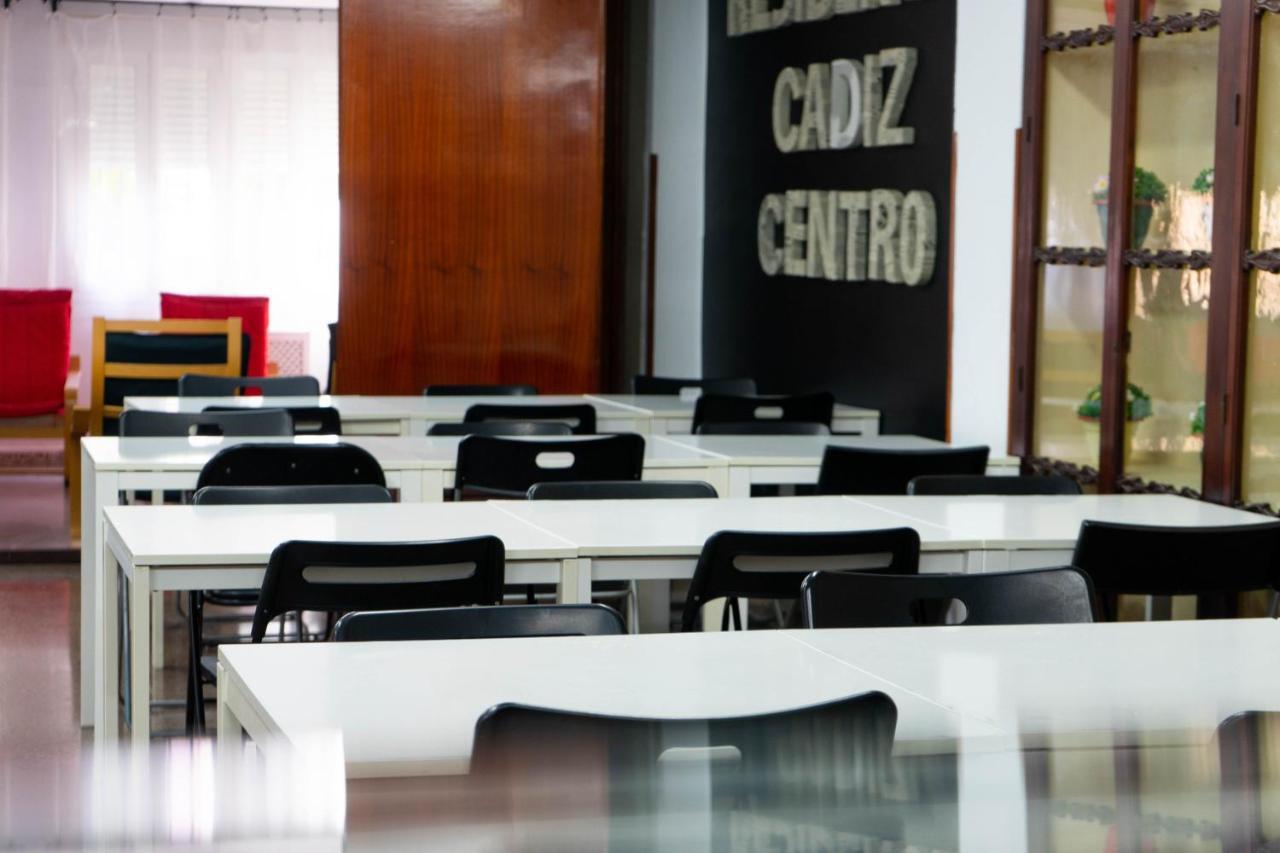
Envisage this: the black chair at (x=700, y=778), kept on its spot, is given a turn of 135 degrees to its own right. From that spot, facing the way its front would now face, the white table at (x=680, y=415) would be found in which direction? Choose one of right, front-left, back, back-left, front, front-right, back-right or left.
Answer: back-left

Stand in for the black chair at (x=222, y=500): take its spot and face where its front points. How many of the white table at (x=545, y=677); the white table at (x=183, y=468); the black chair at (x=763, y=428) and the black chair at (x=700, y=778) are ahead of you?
2

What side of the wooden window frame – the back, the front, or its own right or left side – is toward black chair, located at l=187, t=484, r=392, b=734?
front

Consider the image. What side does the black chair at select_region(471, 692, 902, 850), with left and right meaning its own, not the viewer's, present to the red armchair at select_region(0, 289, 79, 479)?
front

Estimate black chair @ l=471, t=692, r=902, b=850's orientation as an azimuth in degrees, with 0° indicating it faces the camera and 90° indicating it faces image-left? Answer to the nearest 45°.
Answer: approximately 180°

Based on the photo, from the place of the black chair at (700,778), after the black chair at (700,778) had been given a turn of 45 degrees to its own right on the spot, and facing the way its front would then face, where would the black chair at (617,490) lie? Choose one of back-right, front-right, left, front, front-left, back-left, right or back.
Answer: front-left

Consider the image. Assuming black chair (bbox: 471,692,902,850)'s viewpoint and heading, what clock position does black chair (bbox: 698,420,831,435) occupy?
black chair (bbox: 698,420,831,435) is roughly at 12 o'clock from black chair (bbox: 471,692,902,850).

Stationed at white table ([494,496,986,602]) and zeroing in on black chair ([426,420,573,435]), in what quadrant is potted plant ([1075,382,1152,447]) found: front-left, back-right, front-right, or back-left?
front-right

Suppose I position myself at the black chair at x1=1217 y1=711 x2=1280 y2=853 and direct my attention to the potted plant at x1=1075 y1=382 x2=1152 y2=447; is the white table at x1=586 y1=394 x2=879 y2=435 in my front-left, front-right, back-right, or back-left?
front-left

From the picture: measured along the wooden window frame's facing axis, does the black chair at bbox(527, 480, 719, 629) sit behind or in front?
in front

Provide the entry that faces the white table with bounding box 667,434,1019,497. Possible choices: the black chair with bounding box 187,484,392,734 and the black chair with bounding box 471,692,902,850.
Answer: the black chair with bounding box 471,692,902,850

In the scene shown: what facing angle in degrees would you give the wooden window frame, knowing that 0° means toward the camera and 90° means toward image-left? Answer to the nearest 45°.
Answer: approximately 45°
